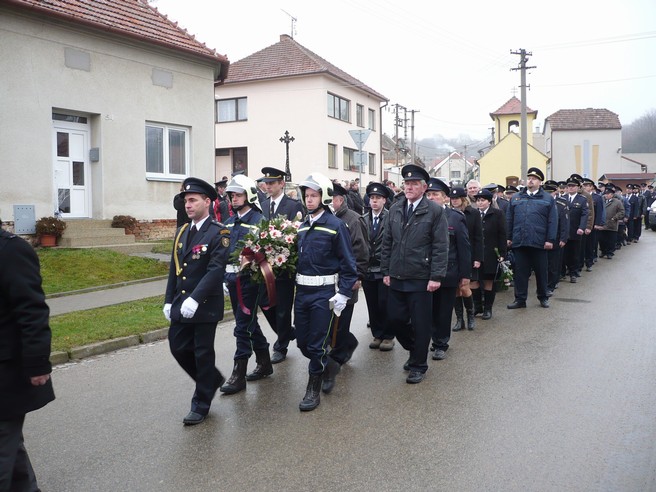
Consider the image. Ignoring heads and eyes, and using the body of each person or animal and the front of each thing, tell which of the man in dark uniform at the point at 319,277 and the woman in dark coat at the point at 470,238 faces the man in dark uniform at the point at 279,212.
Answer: the woman in dark coat

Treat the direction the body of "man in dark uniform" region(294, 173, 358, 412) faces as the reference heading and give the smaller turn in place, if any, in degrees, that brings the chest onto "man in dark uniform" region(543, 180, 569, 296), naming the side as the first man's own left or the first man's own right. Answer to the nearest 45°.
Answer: approximately 180°

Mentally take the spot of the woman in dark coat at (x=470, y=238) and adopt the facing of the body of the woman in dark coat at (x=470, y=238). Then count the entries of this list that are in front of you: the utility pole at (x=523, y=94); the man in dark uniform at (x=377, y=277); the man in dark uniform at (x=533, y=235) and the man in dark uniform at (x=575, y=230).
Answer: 1

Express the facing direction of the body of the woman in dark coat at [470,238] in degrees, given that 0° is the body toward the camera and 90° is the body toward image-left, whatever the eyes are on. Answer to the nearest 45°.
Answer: approximately 45°

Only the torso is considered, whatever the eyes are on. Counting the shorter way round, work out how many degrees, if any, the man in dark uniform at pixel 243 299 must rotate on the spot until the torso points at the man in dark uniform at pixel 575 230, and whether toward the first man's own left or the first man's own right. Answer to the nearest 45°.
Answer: approximately 180°

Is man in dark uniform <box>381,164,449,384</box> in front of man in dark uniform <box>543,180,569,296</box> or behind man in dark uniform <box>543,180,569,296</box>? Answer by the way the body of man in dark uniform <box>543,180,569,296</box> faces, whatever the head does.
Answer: in front

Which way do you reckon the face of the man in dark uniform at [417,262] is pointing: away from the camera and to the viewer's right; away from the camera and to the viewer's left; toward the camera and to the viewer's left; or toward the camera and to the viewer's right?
toward the camera and to the viewer's left

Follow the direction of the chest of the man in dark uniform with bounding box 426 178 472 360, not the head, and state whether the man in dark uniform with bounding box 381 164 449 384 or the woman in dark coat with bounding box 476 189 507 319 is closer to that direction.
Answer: the man in dark uniform

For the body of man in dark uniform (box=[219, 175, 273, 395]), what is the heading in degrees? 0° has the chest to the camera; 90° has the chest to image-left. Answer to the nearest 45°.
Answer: approximately 45°

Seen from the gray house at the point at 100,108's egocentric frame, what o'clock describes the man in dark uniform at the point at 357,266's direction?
The man in dark uniform is roughly at 1 o'clock from the gray house.

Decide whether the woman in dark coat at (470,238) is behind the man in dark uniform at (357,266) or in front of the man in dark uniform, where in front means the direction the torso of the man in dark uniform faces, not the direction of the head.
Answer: behind

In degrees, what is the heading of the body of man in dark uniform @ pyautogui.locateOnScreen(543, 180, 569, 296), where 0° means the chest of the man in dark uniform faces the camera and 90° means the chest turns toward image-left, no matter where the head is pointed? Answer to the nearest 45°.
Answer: approximately 45°

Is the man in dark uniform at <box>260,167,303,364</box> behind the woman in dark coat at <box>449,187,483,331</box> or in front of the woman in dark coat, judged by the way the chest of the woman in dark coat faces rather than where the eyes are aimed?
in front

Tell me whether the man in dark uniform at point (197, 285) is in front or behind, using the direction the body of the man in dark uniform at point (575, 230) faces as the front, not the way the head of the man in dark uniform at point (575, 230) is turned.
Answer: in front

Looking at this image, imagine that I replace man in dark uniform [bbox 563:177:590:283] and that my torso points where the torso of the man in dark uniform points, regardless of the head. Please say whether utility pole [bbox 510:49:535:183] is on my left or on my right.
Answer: on my right

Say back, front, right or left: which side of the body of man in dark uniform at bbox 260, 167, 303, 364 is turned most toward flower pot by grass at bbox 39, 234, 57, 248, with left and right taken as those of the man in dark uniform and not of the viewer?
right
